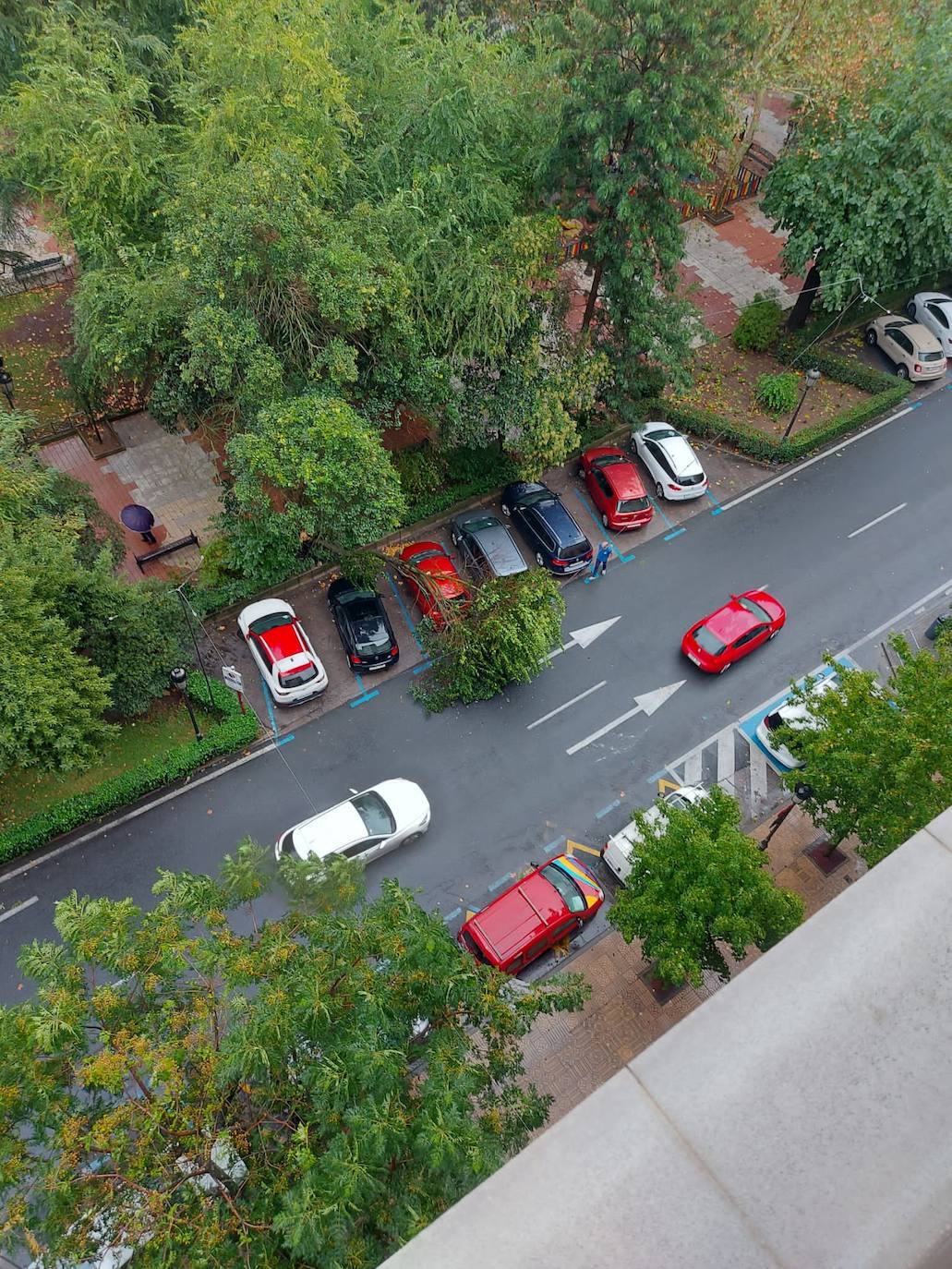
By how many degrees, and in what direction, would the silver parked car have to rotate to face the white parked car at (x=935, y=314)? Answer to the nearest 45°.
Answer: approximately 90° to its right

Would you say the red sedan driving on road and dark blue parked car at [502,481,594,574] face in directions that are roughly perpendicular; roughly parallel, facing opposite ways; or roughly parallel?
roughly perpendicular

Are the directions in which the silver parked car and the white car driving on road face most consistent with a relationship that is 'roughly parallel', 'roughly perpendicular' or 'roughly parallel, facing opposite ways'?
roughly perpendicular

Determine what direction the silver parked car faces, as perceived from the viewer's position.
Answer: facing away from the viewer and to the left of the viewer

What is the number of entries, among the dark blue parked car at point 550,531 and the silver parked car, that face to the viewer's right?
0

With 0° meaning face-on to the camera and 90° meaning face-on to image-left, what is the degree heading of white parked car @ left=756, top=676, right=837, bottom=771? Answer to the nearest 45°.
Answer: approximately 225°

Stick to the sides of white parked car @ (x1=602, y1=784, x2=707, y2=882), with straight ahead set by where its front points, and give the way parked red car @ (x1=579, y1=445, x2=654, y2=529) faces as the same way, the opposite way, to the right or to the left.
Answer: to the left
